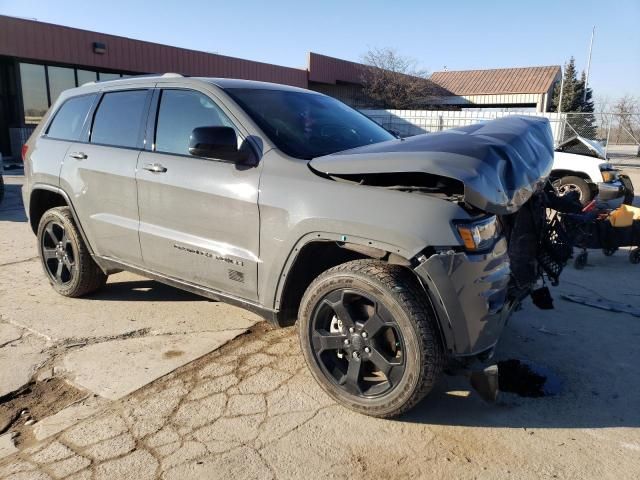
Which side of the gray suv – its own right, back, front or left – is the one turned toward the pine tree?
left

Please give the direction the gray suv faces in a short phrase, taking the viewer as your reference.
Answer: facing the viewer and to the right of the viewer

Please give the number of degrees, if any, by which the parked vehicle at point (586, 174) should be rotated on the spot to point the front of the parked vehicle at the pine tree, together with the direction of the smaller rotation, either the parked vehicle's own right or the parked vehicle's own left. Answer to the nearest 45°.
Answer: approximately 135° to the parked vehicle's own left

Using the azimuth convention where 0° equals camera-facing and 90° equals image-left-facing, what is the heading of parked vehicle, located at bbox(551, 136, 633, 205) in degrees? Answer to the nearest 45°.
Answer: approximately 315°

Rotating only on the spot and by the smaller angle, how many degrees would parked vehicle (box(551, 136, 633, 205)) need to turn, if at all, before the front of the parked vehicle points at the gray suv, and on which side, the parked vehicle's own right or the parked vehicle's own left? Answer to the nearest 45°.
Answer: approximately 45° to the parked vehicle's own right

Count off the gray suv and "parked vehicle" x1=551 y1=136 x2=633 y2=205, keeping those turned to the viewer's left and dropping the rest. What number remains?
0

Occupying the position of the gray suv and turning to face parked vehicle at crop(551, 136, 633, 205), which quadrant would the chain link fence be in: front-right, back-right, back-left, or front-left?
front-left

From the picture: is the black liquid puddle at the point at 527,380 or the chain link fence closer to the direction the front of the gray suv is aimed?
the black liquid puddle

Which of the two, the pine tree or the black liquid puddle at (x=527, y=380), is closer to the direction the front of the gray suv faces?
the black liquid puddle

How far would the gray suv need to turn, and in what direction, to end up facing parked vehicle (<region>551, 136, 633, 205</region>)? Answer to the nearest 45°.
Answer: approximately 90° to its left

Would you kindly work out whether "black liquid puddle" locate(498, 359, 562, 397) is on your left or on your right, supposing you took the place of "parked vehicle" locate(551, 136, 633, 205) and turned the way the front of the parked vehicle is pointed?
on your right
